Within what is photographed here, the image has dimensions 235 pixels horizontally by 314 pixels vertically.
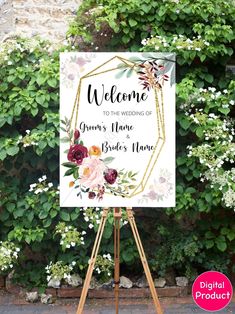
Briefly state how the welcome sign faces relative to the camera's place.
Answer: facing the viewer
